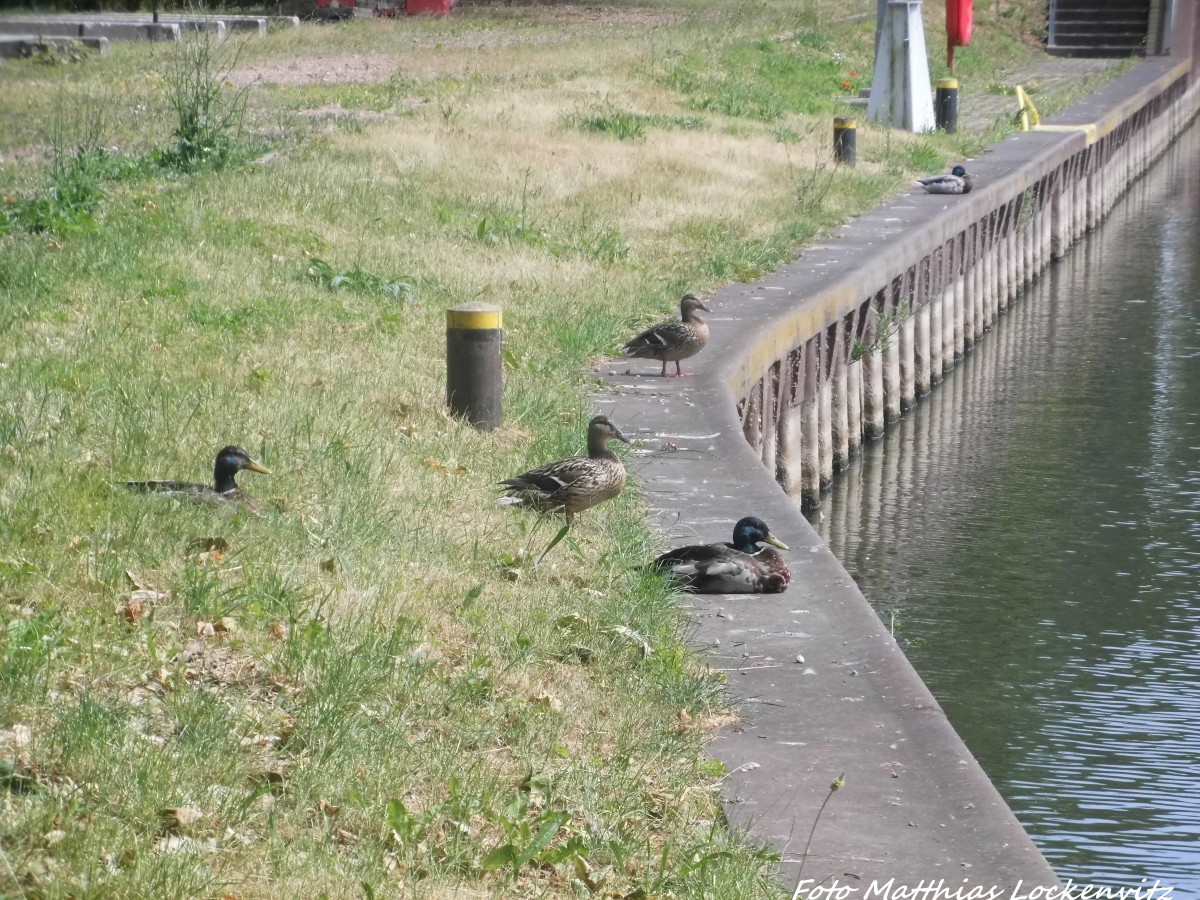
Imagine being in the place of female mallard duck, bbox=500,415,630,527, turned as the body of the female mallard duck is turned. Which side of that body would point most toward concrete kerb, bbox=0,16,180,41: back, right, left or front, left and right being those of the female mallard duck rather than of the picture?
left

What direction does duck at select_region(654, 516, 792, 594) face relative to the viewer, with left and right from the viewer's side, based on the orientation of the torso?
facing to the right of the viewer

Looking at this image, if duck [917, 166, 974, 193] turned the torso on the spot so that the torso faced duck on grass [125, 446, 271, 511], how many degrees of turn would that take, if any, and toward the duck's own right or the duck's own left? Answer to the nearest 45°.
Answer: approximately 90° to the duck's own right

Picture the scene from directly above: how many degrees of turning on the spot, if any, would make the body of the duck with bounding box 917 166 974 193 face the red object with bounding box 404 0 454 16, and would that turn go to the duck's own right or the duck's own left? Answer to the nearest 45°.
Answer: approximately 135° to the duck's own left

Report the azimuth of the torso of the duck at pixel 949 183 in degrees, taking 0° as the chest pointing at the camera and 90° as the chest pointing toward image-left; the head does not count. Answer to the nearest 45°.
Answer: approximately 270°

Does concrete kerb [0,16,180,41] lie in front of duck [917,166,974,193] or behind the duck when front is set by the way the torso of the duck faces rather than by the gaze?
behind

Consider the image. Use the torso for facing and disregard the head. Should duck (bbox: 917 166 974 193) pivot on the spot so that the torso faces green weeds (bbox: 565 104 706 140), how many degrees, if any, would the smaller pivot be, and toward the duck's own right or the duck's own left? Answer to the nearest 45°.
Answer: approximately 135° to the duck's own left

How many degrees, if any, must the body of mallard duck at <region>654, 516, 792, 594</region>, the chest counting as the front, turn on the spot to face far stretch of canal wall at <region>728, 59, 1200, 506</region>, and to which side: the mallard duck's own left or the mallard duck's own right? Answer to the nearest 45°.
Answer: approximately 90° to the mallard duck's own left

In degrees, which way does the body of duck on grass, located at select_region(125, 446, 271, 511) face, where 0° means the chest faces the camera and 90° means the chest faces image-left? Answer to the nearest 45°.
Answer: approximately 270°

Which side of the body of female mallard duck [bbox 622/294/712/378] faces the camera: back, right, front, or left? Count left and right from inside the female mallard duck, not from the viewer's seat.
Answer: right

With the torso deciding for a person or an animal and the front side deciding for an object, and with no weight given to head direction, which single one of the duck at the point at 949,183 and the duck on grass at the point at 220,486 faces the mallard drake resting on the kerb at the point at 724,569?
the duck on grass

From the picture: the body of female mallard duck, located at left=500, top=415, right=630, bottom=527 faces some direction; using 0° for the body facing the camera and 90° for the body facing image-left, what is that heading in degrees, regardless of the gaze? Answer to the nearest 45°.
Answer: approximately 270°
